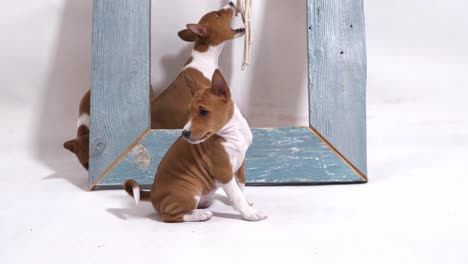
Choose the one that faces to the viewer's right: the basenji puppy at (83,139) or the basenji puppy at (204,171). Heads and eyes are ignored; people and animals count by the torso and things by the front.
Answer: the basenji puppy at (204,171)

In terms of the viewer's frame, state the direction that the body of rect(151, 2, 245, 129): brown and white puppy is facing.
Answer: to the viewer's right

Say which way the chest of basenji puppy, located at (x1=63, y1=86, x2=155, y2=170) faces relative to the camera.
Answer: to the viewer's left

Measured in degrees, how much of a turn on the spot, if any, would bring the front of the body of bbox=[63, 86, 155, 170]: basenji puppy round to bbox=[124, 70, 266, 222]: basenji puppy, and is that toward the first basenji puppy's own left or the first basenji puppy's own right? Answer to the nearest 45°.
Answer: approximately 135° to the first basenji puppy's own left

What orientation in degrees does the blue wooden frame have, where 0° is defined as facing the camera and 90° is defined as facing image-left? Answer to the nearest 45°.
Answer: approximately 0°

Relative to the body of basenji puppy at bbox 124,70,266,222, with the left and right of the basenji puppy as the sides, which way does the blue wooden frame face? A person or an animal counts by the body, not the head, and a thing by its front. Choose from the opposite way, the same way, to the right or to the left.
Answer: to the right

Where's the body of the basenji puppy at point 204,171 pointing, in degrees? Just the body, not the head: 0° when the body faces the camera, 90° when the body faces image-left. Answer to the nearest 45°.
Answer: approximately 270°

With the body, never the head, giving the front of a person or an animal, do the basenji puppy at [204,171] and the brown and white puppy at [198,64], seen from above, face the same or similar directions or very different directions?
same or similar directions

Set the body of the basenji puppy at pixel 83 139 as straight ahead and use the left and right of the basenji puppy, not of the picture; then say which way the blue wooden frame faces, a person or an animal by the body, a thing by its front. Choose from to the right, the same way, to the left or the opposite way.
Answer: to the left
